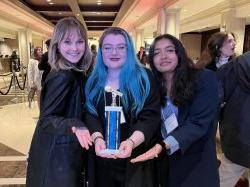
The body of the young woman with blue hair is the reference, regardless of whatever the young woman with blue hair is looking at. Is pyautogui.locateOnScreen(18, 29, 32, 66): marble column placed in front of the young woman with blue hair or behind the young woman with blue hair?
behind
